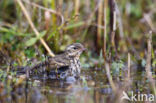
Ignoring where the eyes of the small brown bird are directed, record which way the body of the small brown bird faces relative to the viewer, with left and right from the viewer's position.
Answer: facing to the right of the viewer
